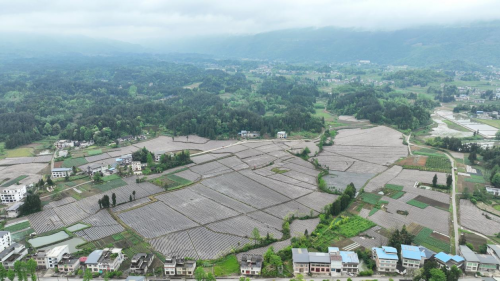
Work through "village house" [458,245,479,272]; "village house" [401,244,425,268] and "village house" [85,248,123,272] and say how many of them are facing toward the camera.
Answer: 3

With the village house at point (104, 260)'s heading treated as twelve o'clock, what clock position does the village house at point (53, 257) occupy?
the village house at point (53, 257) is roughly at 4 o'clock from the village house at point (104, 260).

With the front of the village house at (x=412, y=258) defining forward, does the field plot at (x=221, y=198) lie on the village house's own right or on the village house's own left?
on the village house's own right

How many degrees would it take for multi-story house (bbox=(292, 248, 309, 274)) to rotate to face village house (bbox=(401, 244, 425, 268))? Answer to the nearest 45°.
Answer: approximately 90° to its left

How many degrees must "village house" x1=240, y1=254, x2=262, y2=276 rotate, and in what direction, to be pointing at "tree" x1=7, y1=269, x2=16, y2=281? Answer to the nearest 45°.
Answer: approximately 90° to its right

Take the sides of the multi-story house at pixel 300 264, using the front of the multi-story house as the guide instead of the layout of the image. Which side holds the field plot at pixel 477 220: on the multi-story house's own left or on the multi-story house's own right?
on the multi-story house's own left

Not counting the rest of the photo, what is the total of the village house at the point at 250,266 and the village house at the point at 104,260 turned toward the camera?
2

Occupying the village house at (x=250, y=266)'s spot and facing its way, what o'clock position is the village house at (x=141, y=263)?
the village house at (x=141, y=263) is roughly at 3 o'clock from the village house at (x=250, y=266).

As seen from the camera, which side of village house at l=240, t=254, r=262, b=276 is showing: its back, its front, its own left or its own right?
front

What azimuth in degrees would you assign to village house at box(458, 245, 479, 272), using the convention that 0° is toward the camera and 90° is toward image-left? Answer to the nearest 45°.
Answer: approximately 0°
